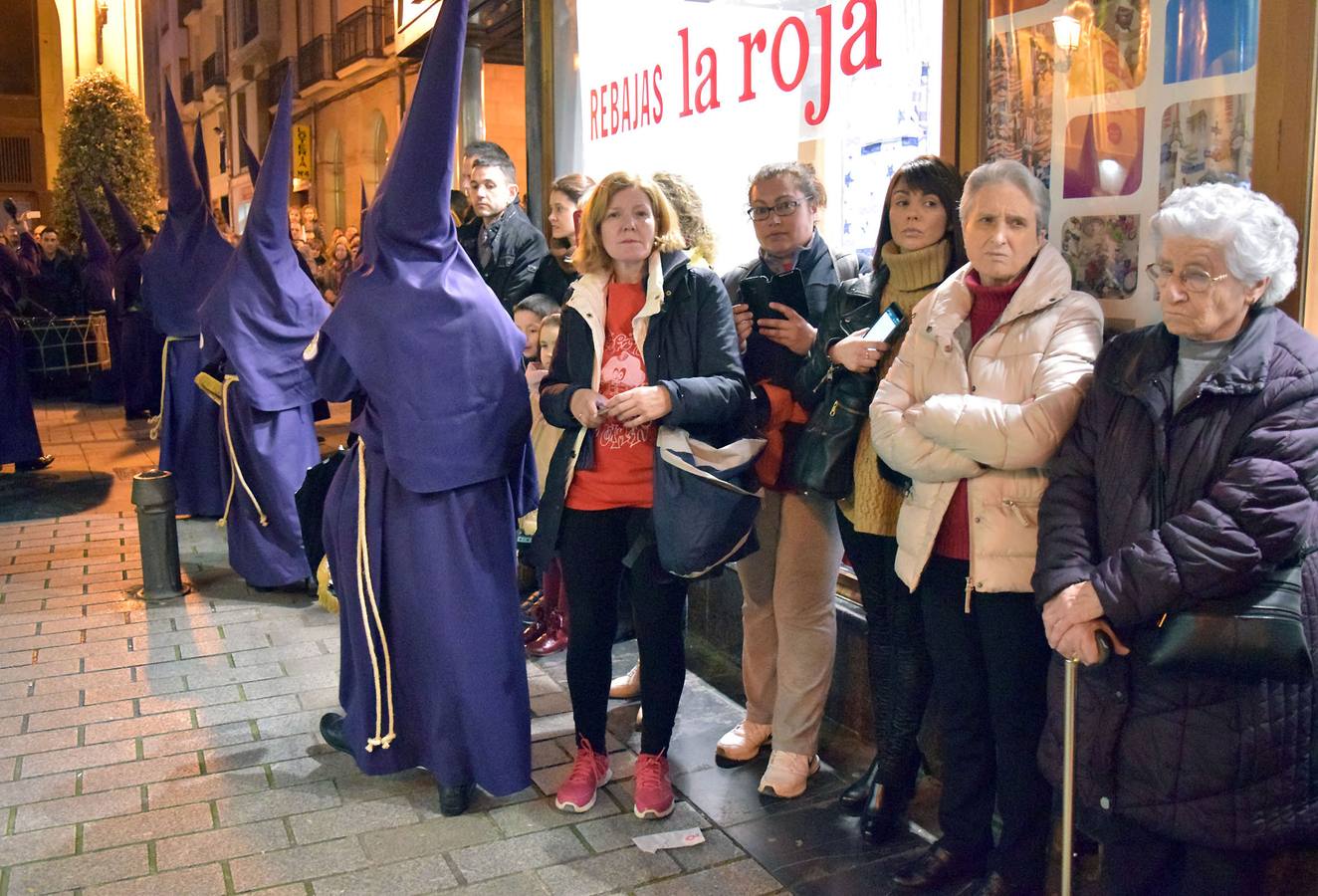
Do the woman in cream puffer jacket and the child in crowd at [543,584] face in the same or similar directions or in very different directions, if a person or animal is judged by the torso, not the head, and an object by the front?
same or similar directions

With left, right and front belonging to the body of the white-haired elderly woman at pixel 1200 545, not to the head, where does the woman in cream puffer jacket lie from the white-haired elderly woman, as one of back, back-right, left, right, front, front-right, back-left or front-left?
right

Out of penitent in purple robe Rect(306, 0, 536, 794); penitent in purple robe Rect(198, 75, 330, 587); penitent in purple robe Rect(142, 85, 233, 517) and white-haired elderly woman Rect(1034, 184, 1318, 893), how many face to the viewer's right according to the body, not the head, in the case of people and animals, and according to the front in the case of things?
0

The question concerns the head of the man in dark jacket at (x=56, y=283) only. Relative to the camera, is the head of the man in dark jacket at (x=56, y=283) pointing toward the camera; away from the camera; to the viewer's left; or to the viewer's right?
toward the camera

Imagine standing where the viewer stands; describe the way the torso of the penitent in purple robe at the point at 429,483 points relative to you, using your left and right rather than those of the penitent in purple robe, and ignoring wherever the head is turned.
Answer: facing away from the viewer and to the left of the viewer

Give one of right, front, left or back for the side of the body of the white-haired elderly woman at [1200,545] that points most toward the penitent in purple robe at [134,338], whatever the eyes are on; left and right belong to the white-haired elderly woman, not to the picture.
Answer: right

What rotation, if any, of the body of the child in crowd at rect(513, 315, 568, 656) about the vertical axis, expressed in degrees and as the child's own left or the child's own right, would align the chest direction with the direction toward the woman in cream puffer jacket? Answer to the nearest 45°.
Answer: approximately 90° to the child's own left

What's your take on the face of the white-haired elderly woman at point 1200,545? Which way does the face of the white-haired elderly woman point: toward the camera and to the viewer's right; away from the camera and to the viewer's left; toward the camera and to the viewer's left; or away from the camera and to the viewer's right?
toward the camera and to the viewer's left

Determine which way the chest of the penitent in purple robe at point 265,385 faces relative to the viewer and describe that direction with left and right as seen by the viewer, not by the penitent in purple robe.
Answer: facing away from the viewer and to the left of the viewer

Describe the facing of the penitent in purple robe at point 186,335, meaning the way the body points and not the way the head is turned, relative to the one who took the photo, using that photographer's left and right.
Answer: facing away from the viewer and to the left of the viewer

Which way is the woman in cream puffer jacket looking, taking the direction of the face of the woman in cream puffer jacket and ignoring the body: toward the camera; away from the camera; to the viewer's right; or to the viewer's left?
toward the camera

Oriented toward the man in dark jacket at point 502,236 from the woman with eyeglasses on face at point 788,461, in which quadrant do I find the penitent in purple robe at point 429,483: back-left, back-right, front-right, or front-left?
front-left

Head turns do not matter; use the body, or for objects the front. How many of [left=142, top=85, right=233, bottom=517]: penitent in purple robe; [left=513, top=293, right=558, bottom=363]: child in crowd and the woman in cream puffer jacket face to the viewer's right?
0

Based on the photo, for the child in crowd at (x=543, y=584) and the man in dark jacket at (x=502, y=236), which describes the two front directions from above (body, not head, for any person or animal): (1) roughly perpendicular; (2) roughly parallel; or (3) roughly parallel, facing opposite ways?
roughly parallel
